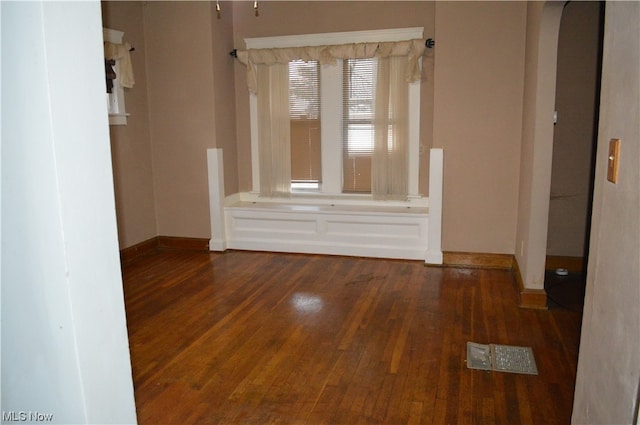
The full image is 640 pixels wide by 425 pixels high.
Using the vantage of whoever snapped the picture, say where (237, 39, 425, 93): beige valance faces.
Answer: facing the viewer

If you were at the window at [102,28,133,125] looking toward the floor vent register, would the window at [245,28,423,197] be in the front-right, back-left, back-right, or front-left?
front-left

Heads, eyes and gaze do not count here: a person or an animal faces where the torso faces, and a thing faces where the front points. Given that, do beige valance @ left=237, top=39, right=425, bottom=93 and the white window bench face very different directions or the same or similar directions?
same or similar directions

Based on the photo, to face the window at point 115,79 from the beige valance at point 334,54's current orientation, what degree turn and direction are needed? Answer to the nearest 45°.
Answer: approximately 90° to its right

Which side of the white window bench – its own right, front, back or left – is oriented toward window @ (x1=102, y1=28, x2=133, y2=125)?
right

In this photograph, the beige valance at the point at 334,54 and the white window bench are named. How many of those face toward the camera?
2
